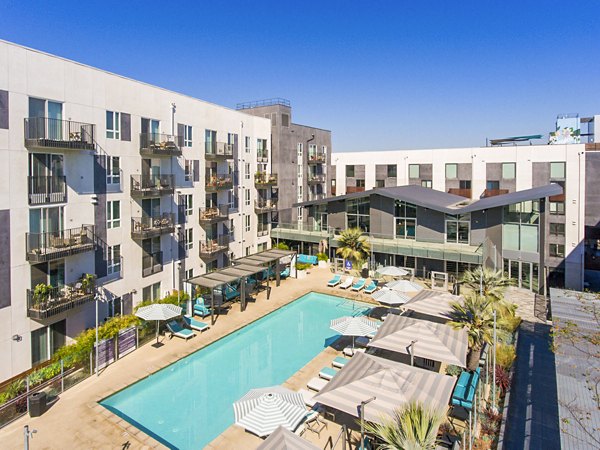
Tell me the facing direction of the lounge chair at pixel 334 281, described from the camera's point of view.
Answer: facing the viewer and to the left of the viewer

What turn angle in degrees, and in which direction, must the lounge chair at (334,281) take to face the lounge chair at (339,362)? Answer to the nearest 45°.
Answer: approximately 45° to its left

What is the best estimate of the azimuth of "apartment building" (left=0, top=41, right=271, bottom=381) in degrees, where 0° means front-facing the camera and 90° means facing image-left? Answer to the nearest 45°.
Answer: approximately 315°

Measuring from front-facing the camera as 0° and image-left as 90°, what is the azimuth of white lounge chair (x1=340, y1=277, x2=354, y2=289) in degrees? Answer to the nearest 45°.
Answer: approximately 45°

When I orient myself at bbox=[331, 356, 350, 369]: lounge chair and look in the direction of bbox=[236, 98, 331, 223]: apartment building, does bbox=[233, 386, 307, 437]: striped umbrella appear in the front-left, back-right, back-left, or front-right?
back-left

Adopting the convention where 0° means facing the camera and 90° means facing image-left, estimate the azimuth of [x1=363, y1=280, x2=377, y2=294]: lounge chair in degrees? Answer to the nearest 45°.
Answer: approximately 45°

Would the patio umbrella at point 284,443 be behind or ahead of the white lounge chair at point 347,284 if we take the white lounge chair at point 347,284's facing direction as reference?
ahead

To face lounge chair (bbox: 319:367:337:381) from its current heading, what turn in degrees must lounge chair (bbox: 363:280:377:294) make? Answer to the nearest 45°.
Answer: approximately 45° to its left

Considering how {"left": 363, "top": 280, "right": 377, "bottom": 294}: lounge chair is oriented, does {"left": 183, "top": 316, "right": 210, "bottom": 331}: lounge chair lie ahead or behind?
ahead

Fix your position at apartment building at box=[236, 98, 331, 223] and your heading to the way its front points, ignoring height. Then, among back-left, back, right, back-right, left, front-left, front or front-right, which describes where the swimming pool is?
front-right

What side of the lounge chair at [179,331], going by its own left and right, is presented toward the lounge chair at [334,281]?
left

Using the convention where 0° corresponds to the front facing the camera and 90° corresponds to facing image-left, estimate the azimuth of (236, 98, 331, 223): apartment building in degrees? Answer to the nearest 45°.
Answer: approximately 315°

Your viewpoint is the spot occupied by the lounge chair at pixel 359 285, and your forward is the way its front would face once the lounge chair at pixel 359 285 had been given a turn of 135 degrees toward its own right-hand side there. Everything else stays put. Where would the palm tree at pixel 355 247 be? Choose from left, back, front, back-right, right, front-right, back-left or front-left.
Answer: front

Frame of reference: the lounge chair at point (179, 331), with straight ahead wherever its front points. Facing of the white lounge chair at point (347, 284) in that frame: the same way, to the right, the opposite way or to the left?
to the right

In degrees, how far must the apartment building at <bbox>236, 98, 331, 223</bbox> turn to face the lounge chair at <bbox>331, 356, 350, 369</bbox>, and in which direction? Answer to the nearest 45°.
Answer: approximately 45° to its right

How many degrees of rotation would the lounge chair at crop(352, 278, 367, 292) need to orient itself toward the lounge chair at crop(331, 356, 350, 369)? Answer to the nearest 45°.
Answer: approximately 45° to its left
